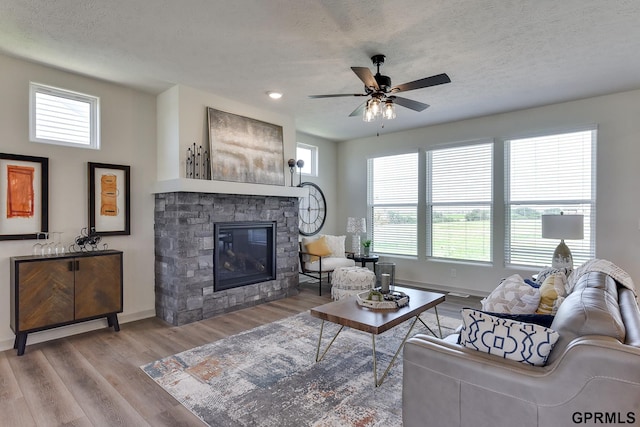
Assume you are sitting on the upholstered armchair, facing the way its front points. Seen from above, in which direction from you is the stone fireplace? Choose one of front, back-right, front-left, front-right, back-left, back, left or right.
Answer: right

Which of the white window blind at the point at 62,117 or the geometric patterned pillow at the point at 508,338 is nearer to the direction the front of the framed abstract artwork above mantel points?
the geometric patterned pillow

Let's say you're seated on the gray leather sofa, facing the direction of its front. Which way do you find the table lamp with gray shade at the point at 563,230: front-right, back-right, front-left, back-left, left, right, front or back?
right

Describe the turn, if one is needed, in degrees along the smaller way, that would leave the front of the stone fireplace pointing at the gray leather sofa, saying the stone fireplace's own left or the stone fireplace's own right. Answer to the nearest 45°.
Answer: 0° — it already faces it

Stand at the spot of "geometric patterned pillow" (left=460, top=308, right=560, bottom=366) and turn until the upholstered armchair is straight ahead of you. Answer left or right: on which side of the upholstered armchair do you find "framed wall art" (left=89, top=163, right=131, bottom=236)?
left

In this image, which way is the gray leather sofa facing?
to the viewer's left

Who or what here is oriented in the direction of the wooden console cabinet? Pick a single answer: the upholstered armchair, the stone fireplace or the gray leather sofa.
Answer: the gray leather sofa

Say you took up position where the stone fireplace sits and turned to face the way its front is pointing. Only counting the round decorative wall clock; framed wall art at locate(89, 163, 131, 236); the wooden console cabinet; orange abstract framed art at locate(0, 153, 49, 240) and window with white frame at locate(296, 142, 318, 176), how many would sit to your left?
2

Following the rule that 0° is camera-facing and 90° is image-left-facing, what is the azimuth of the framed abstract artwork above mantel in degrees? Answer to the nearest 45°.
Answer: approximately 315°

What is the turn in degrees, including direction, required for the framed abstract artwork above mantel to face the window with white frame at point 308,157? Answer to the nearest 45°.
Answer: approximately 90° to its left
